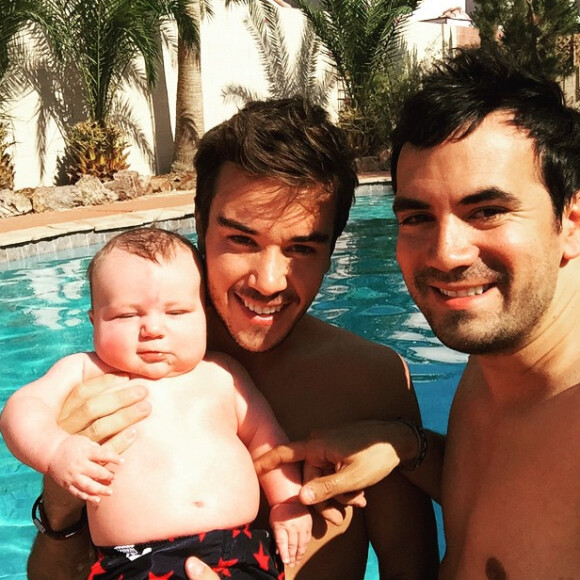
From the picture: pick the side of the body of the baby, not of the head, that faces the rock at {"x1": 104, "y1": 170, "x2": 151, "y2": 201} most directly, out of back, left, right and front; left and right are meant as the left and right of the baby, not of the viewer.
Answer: back

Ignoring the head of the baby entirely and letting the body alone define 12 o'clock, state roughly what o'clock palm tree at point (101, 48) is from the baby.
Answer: The palm tree is roughly at 6 o'clock from the baby.

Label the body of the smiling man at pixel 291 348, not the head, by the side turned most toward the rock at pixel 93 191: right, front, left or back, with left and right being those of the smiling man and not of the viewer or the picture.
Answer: back

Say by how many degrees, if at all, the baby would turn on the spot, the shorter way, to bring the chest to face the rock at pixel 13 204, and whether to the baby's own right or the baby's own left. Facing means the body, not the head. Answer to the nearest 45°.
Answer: approximately 180°

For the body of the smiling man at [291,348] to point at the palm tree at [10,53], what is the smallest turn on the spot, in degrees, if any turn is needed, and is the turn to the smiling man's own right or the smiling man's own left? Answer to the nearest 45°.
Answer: approximately 180°

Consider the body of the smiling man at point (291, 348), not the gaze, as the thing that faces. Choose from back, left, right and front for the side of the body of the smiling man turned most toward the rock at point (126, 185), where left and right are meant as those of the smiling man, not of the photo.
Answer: back

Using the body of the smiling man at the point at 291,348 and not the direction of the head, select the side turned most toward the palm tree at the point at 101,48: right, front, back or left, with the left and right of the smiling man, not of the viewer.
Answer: back

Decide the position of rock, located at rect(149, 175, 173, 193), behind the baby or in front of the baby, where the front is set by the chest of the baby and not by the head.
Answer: behind
